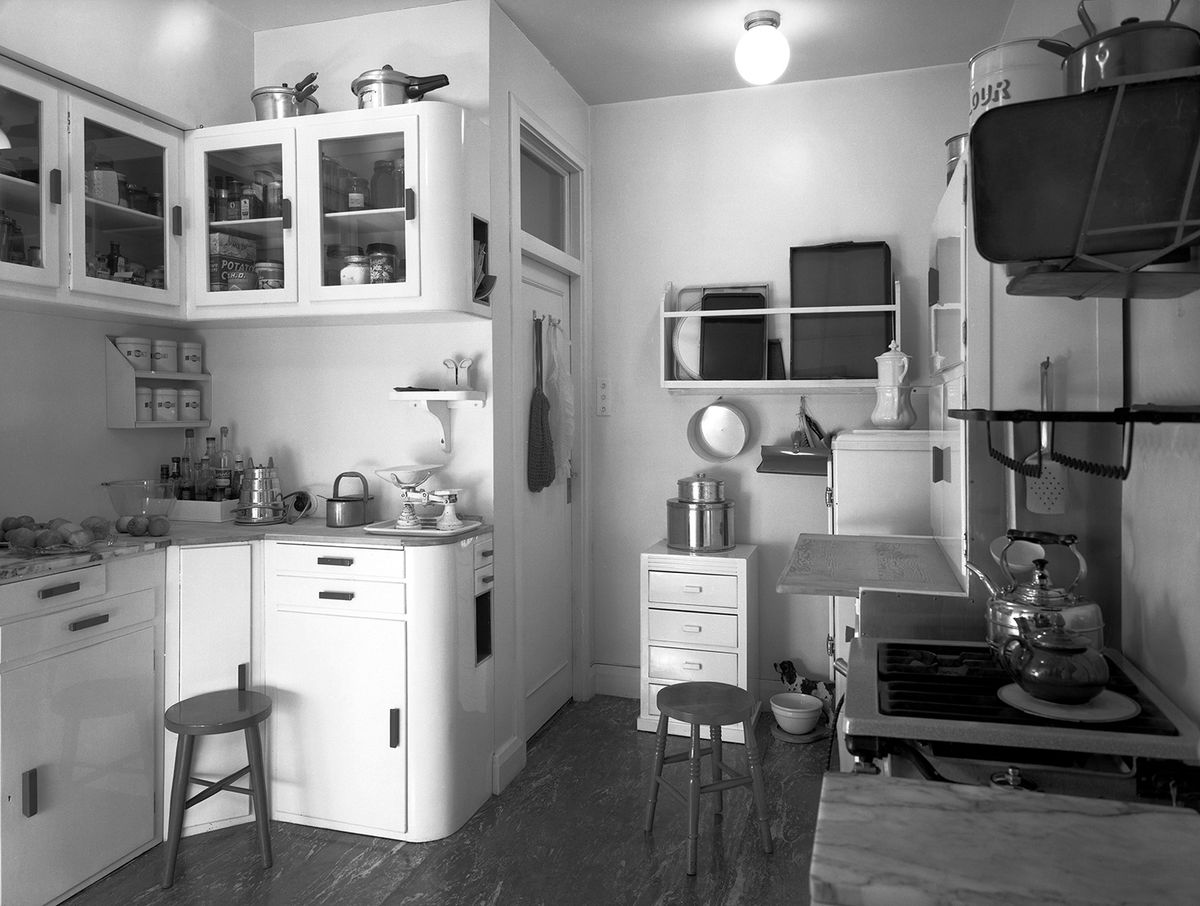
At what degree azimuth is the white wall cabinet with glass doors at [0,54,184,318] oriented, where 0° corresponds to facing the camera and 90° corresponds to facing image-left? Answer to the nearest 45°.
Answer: approximately 315°

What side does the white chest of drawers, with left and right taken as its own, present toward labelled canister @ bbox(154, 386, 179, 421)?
right

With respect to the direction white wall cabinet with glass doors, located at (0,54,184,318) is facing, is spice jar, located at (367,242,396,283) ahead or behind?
ahead

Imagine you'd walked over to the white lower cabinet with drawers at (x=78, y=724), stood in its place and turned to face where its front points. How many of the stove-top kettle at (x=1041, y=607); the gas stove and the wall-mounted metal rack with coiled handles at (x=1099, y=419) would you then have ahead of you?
3

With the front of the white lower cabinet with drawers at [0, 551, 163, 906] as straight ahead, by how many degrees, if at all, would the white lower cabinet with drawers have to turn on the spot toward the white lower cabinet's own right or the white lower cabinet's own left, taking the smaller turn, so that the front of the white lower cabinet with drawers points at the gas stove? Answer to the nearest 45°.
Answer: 0° — it already faces it

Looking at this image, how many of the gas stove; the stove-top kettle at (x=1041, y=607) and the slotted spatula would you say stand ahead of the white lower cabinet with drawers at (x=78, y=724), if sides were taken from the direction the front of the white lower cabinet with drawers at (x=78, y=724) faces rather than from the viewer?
3

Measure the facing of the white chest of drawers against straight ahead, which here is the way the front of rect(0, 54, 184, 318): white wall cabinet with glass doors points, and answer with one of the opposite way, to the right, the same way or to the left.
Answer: to the right

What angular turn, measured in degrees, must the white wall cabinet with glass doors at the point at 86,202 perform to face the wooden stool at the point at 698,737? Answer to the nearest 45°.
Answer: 0° — it already faces it

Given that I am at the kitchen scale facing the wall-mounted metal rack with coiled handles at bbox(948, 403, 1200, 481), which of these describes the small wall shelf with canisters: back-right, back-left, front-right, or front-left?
back-right

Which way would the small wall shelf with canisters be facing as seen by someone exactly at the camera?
facing the viewer and to the right of the viewer
